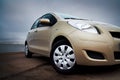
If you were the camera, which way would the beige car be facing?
facing the viewer and to the right of the viewer
